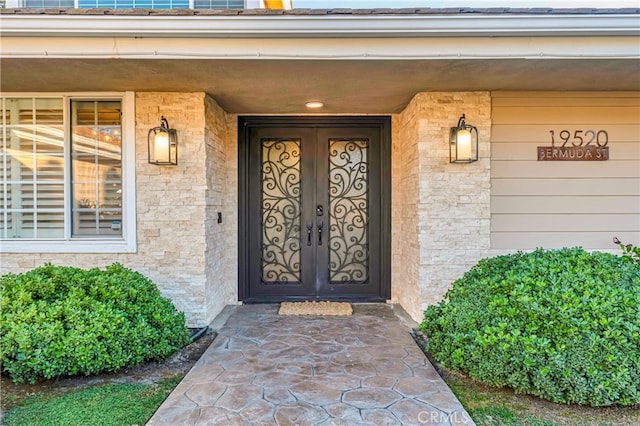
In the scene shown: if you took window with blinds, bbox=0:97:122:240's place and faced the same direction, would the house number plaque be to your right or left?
on your left

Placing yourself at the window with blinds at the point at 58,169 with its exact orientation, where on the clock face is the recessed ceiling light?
The recessed ceiling light is roughly at 10 o'clock from the window with blinds.

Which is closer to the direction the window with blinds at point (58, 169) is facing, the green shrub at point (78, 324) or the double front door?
the green shrub

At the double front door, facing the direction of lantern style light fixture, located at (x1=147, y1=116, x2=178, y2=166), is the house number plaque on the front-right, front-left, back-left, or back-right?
back-left

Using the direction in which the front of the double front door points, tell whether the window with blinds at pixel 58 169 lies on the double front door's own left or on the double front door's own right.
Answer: on the double front door's own right

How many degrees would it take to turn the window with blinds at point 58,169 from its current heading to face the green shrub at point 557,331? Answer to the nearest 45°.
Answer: approximately 45° to its left

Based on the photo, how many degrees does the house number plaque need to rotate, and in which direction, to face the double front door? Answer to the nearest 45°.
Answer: approximately 90° to its right

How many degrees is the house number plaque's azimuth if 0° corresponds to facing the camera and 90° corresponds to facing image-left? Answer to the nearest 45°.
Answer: approximately 0°

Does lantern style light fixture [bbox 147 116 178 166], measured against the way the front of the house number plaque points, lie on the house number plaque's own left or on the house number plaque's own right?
on the house number plaque's own right

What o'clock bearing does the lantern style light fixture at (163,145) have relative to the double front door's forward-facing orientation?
The lantern style light fixture is roughly at 2 o'clock from the double front door.

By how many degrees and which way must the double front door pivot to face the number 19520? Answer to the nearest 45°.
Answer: approximately 90° to its left

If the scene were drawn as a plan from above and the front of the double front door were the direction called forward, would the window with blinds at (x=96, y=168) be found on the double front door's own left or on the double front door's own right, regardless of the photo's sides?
on the double front door's own right
